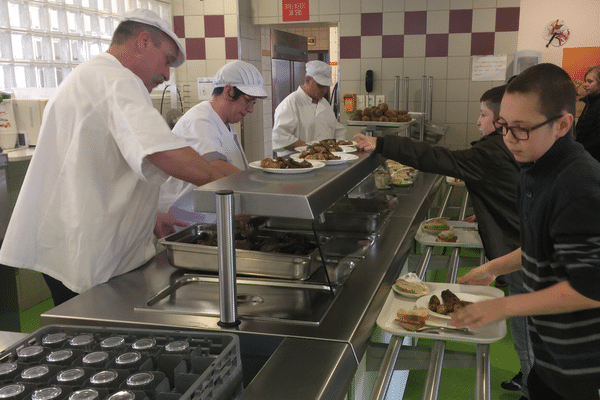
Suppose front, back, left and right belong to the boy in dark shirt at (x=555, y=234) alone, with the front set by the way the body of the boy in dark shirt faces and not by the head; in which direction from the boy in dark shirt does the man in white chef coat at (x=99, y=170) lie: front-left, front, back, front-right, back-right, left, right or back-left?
front

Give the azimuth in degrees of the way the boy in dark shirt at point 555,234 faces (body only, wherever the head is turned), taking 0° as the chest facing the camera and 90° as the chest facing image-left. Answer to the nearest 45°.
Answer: approximately 90°

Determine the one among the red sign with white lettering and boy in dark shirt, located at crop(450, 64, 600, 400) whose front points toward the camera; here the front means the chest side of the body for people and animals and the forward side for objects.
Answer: the red sign with white lettering

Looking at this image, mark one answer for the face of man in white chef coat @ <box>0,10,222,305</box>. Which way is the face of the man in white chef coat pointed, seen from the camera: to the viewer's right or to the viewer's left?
to the viewer's right

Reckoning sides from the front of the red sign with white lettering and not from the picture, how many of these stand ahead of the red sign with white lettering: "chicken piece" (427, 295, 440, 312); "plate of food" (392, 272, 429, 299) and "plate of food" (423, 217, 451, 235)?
3

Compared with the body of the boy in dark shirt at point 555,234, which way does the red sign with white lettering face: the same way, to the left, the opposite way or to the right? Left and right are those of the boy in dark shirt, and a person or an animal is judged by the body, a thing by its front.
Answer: to the left

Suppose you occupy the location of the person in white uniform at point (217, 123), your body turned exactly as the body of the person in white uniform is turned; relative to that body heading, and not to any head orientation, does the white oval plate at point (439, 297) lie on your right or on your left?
on your right

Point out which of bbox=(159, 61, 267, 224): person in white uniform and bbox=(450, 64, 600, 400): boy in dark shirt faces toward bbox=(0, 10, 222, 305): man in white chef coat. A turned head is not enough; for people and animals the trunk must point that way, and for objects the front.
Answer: the boy in dark shirt

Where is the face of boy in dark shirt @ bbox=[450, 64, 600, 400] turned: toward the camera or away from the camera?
toward the camera

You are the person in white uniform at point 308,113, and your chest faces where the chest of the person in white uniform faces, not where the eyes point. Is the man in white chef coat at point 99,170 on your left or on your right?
on your right

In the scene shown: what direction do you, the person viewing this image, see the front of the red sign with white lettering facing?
facing the viewer

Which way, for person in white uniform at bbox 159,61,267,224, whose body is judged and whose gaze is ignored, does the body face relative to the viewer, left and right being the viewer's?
facing to the right of the viewer

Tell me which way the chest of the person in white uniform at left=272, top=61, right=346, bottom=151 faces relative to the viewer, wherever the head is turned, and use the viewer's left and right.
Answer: facing the viewer and to the right of the viewer

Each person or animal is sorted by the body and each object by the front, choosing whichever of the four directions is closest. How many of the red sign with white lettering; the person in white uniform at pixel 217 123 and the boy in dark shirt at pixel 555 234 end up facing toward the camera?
1
